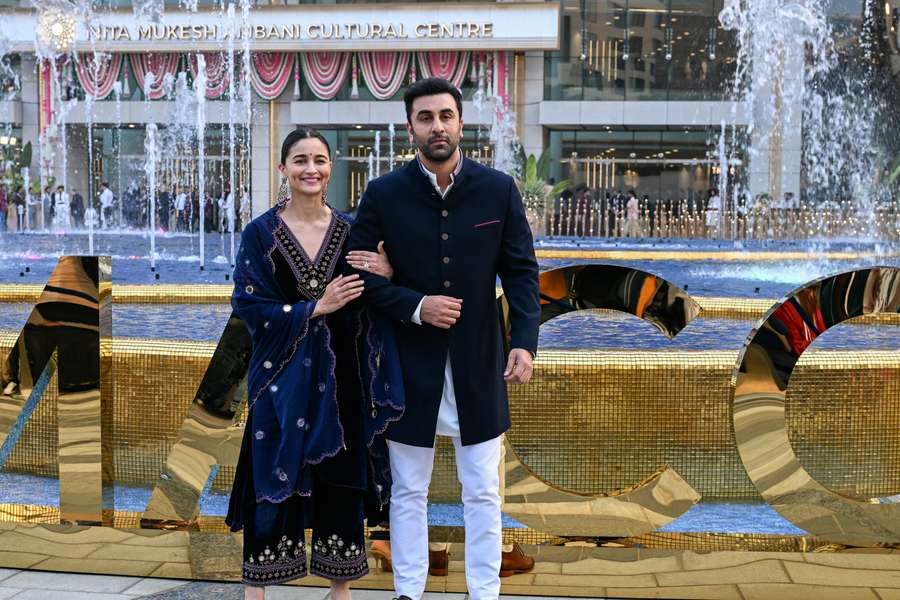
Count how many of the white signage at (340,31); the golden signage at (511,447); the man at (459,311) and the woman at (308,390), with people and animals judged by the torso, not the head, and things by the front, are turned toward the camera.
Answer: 4

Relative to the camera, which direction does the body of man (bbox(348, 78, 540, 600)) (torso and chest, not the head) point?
toward the camera

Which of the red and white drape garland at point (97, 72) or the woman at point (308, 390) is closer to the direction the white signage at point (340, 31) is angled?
the woman

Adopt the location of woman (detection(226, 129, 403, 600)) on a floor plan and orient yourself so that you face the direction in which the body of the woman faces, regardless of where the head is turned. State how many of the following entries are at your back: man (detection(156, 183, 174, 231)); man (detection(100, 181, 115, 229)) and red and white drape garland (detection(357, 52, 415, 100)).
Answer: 3

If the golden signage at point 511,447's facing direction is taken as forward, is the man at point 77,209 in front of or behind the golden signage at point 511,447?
behind

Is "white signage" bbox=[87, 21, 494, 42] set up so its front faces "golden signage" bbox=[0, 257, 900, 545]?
yes

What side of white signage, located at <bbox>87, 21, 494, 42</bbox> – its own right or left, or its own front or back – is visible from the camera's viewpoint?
front

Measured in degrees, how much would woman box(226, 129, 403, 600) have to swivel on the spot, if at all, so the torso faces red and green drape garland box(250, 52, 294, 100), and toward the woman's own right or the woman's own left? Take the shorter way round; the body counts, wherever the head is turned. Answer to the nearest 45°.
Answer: approximately 180°

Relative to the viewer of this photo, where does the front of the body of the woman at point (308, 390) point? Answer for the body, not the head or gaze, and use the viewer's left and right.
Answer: facing the viewer

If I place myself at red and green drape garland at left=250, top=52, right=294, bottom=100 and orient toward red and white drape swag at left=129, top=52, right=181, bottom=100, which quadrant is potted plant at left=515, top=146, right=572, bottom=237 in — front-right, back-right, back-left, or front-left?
back-left
